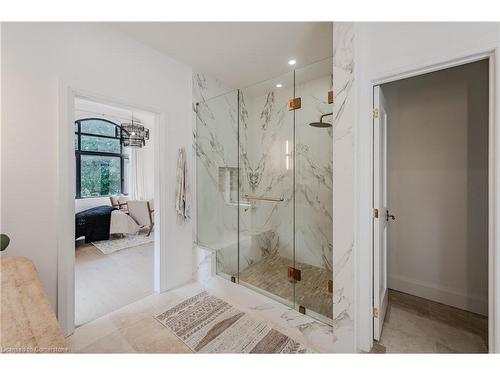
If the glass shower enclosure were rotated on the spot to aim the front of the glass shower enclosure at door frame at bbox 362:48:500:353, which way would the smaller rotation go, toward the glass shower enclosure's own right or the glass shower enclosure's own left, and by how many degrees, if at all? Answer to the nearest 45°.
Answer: approximately 90° to the glass shower enclosure's own left

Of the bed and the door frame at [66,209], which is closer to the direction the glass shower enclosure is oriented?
the door frame

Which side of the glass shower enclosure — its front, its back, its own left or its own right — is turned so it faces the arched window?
right

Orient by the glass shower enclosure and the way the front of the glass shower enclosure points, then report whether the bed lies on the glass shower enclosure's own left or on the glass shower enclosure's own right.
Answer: on the glass shower enclosure's own right

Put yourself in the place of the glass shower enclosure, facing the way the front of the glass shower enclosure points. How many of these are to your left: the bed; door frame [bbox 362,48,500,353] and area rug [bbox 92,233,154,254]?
1

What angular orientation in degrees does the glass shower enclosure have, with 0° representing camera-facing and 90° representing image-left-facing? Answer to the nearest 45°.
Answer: approximately 45°

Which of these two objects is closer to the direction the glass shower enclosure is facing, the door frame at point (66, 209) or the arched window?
the door frame

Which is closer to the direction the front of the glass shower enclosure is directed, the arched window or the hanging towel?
the hanging towel

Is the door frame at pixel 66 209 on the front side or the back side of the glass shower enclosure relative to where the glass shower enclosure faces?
on the front side
